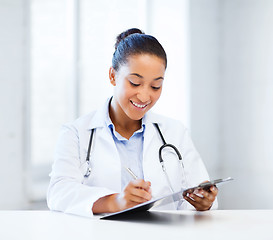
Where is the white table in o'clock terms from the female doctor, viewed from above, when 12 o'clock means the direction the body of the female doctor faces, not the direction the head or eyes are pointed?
The white table is roughly at 12 o'clock from the female doctor.

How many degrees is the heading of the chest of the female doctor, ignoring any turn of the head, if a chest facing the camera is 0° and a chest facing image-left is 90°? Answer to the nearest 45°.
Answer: approximately 0°
